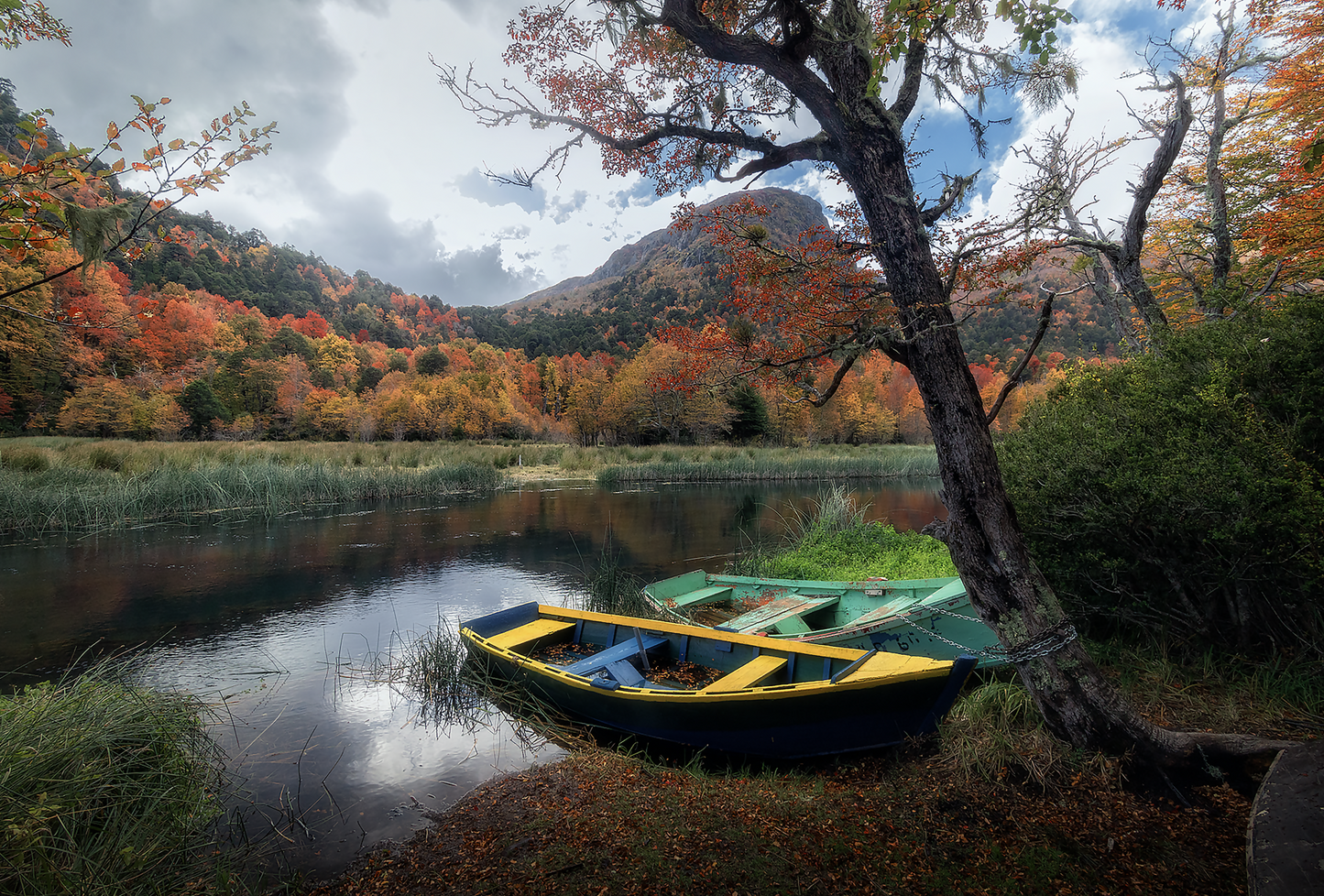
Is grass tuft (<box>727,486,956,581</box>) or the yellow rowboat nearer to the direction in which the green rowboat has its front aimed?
the yellow rowboat
